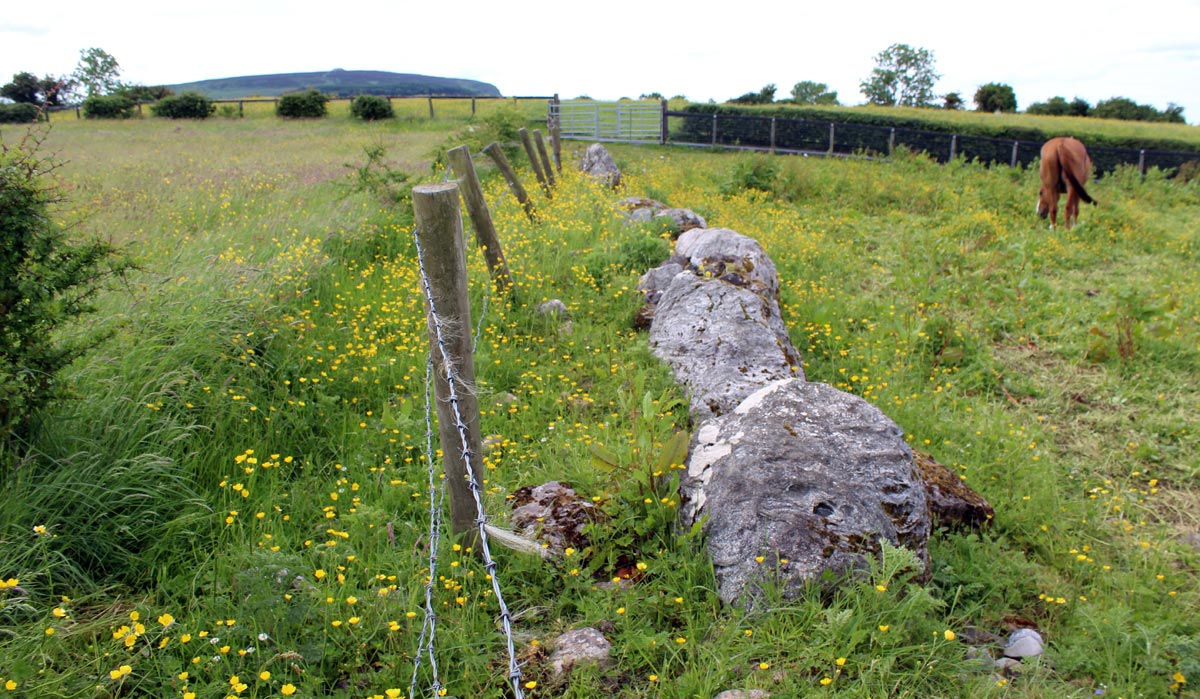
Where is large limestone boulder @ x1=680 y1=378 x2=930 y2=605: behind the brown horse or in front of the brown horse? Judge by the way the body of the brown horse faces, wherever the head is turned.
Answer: behind

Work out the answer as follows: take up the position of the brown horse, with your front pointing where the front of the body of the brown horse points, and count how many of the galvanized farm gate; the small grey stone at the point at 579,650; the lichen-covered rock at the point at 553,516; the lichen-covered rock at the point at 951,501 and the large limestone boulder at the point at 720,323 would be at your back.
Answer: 4

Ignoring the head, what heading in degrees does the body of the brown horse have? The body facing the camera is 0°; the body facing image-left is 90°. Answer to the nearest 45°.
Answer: approximately 180°

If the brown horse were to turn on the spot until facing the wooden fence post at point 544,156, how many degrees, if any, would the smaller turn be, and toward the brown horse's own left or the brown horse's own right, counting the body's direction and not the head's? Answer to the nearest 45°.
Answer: approximately 135° to the brown horse's own left

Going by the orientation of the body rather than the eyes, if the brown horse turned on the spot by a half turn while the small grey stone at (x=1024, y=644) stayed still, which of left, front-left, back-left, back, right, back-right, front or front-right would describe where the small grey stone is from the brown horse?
front

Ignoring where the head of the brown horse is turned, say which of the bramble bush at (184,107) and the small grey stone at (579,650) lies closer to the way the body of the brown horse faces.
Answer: the bramble bush

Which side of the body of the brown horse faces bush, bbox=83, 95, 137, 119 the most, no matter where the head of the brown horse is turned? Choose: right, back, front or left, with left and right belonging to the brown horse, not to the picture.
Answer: left

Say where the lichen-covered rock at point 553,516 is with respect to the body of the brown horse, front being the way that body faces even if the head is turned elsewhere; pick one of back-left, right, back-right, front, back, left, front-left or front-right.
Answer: back

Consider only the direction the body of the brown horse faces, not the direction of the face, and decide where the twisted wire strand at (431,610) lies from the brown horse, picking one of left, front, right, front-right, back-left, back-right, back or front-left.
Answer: back

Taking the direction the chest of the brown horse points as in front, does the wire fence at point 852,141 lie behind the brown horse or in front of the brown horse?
in front

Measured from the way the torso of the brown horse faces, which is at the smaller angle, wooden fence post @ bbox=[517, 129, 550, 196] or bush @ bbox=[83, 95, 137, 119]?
the bush

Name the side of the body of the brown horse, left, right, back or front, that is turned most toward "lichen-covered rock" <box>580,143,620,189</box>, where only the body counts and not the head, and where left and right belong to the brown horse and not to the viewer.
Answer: left

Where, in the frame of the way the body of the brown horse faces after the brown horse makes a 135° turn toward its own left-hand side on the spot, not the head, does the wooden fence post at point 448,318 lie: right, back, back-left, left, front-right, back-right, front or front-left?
front-left
